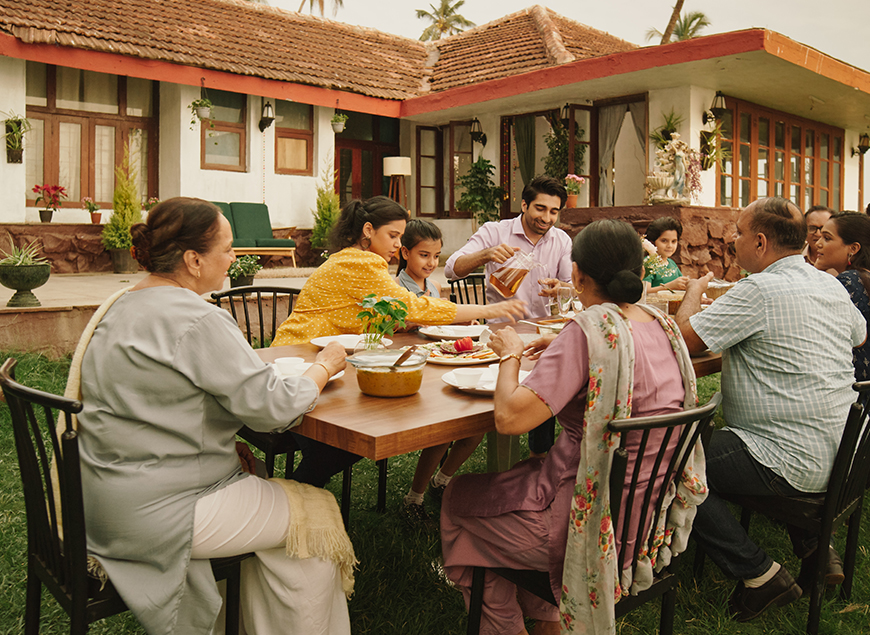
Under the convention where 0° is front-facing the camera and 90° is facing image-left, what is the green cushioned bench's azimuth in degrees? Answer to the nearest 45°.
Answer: approximately 315°

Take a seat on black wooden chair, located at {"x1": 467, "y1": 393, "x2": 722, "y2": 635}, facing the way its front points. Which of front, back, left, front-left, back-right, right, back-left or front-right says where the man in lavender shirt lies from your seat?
front-right

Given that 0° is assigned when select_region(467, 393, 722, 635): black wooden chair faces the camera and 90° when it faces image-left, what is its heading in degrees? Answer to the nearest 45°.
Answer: approximately 135°

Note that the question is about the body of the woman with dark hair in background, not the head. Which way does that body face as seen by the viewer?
to the viewer's left

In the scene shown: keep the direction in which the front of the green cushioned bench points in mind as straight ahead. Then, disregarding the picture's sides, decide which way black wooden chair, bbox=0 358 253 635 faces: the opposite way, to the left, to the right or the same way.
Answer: to the left

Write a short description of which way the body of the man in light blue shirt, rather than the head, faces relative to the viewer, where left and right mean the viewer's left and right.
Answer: facing away from the viewer and to the left of the viewer

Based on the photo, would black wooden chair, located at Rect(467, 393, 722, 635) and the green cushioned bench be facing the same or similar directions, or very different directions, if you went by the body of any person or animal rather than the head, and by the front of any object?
very different directions

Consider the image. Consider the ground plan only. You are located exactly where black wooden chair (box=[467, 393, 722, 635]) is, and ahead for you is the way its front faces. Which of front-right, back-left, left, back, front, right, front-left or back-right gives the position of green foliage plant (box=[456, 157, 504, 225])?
front-right

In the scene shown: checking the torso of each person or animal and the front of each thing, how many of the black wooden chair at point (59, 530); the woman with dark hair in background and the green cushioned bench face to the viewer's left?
1

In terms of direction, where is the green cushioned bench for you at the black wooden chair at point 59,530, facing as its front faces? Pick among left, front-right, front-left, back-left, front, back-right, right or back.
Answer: front-left

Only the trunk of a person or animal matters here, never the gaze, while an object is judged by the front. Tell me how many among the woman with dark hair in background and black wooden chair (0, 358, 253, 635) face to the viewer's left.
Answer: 1

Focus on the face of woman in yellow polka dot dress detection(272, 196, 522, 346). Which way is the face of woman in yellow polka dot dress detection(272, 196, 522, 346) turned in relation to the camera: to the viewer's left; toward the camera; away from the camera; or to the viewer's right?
to the viewer's right
